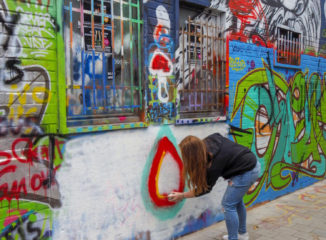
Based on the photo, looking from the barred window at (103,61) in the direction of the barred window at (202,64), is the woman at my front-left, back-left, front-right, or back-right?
front-right

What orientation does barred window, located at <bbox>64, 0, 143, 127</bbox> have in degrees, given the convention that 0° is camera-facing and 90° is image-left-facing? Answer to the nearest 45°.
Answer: approximately 315°

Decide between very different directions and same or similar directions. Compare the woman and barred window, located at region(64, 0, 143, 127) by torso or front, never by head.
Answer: very different directions

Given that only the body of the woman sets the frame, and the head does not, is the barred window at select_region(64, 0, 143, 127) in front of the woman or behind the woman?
in front

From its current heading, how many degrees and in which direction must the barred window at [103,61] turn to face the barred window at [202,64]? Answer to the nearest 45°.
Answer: approximately 90° to its left

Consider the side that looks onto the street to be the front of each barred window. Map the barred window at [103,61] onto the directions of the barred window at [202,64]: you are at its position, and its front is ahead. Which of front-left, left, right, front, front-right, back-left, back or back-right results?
right

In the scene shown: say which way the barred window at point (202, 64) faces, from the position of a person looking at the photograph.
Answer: facing the viewer and to the right of the viewer

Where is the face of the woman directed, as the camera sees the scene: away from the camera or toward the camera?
away from the camera

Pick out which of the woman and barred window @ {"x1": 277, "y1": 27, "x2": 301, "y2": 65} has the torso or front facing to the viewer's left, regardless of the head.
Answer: the woman

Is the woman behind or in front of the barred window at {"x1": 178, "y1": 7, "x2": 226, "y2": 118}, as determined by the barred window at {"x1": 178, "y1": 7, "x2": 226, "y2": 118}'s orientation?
in front

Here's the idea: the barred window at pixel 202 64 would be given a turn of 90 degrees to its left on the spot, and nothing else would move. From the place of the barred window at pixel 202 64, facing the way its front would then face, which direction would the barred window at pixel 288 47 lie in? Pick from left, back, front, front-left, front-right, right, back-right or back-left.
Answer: front
